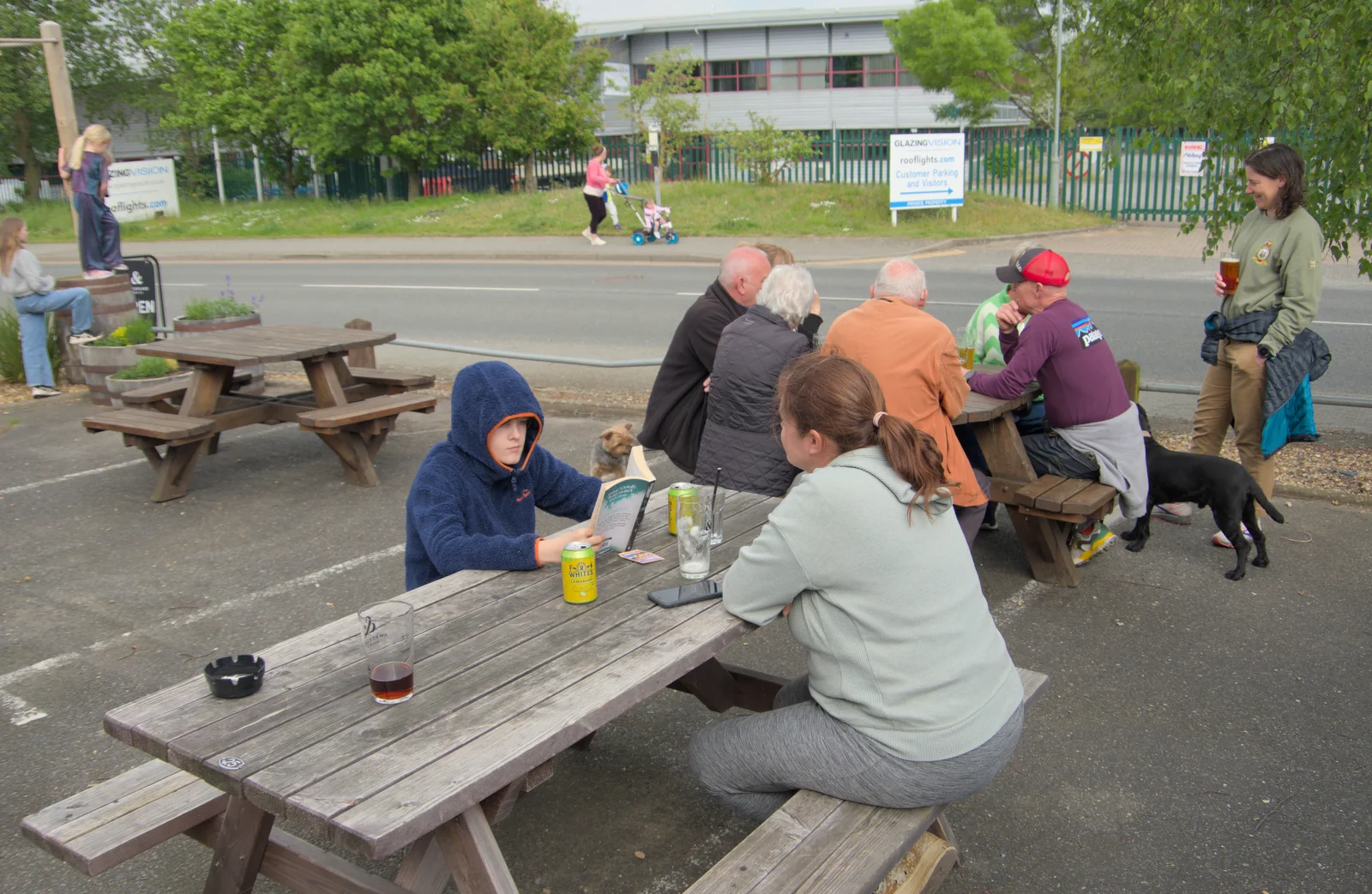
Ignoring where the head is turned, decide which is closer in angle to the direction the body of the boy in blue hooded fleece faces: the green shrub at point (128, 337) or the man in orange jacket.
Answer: the man in orange jacket

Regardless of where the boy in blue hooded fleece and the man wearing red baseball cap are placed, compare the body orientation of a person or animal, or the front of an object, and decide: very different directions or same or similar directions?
very different directions

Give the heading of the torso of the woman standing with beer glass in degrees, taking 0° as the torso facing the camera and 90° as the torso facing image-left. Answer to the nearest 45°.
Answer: approximately 45°

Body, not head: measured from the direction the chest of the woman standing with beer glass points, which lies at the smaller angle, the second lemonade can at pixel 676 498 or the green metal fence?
the second lemonade can

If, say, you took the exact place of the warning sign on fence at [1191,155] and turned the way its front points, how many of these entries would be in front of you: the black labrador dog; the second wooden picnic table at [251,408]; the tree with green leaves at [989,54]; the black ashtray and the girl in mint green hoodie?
4

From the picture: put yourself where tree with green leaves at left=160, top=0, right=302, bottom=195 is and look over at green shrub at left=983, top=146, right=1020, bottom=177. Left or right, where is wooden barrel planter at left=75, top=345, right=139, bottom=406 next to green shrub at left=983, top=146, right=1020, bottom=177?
right

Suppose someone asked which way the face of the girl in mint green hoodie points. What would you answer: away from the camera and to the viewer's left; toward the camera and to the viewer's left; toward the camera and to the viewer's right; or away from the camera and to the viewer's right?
away from the camera and to the viewer's left

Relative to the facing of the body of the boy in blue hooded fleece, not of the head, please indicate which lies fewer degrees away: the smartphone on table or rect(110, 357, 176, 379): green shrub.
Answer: the smartphone on table

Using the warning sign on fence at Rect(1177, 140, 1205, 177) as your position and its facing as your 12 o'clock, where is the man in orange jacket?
The man in orange jacket is roughly at 12 o'clock from the warning sign on fence.

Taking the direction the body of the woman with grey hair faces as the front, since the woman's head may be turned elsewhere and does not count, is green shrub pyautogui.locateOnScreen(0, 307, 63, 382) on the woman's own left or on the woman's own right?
on the woman's own left

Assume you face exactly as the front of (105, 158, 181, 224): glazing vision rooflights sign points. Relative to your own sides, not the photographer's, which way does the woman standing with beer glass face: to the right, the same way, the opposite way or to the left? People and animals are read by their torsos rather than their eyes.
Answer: to the right

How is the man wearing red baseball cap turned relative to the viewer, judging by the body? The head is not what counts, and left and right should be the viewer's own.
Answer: facing away from the viewer and to the left of the viewer
